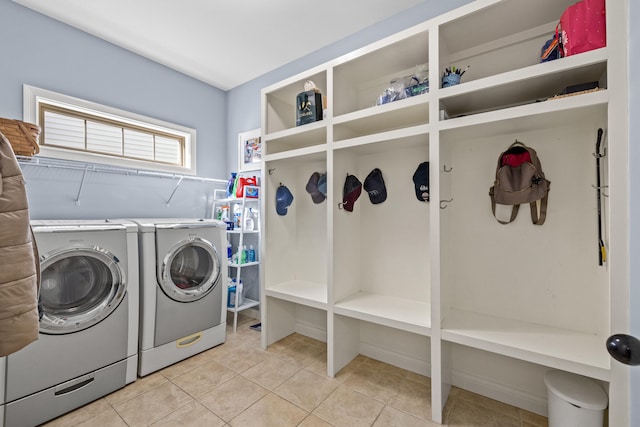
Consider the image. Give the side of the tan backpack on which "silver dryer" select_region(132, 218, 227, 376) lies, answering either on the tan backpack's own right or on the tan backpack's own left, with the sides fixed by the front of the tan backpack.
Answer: on the tan backpack's own right

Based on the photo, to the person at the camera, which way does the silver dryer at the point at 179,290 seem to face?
facing the viewer and to the right of the viewer

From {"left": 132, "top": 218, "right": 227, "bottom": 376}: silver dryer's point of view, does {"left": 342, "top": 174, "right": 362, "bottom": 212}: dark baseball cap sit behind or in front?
in front

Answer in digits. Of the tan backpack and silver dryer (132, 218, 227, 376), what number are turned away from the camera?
0

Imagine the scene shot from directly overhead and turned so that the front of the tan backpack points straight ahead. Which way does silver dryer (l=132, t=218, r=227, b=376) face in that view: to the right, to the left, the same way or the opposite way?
to the left

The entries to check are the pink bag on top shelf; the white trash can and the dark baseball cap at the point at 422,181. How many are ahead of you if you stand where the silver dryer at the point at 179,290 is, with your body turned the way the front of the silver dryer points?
3

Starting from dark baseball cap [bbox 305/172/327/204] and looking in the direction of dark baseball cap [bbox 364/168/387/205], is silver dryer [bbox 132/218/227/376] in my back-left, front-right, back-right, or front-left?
back-right

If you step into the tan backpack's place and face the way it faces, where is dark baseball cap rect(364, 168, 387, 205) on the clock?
The dark baseball cap is roughly at 3 o'clock from the tan backpack.

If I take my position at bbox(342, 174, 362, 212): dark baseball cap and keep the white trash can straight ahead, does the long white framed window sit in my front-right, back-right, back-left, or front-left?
back-right

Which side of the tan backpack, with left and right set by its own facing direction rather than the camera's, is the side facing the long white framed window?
right

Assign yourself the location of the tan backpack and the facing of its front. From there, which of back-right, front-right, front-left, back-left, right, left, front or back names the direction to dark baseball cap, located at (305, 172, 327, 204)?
right

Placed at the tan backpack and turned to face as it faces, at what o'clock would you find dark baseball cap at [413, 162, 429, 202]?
The dark baseball cap is roughly at 3 o'clock from the tan backpack.

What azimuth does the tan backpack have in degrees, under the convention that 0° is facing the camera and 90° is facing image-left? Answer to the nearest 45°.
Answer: approximately 0°

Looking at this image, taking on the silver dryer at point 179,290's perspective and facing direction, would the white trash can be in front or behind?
in front

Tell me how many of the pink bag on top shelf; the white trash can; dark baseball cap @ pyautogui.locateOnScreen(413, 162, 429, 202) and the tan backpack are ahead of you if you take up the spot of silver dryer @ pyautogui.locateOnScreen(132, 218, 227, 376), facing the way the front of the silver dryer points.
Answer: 4

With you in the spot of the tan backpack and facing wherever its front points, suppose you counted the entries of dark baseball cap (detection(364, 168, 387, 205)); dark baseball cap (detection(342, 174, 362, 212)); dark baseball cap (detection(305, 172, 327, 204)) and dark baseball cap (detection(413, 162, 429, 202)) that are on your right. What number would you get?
4
